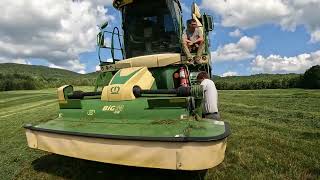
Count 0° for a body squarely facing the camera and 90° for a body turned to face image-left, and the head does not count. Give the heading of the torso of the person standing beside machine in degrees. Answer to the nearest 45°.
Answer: approximately 90°

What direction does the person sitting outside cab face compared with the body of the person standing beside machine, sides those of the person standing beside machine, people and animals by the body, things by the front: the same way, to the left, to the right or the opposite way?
to the left

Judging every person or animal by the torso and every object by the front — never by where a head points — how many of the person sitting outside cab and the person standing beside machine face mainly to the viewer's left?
1

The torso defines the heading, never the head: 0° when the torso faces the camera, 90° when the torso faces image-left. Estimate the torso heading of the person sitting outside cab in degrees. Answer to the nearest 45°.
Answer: approximately 0°

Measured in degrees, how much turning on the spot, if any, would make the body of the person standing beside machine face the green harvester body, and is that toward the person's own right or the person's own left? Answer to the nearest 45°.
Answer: approximately 45° to the person's own left
